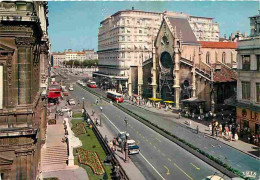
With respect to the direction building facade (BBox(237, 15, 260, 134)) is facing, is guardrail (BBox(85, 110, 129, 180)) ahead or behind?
ahead
